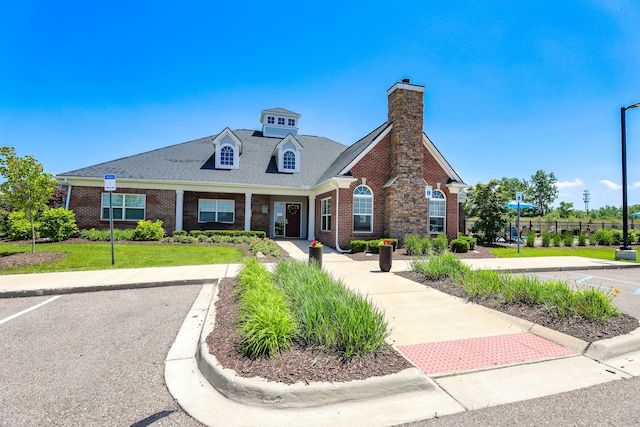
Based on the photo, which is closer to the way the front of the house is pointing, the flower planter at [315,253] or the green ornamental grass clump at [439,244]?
the flower planter

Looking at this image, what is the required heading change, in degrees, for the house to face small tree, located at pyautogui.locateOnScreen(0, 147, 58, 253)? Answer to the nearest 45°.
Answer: approximately 45° to its right

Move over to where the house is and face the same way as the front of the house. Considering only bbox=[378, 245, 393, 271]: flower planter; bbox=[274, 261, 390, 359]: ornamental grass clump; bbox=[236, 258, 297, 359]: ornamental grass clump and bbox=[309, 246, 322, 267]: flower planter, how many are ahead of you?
4

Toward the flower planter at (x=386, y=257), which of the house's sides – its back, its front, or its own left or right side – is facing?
front

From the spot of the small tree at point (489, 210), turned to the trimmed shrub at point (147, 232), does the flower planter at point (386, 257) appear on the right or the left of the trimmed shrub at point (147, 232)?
left

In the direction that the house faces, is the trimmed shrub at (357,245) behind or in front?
in front

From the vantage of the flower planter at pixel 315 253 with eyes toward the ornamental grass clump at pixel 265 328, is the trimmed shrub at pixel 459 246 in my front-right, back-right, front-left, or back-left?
back-left

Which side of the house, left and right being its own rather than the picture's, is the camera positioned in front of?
front

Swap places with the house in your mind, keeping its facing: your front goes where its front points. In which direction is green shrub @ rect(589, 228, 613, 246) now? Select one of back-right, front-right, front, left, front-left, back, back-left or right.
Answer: left

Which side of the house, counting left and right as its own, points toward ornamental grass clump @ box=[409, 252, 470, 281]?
front

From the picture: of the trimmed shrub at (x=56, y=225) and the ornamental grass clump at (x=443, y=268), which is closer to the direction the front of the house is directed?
the ornamental grass clump

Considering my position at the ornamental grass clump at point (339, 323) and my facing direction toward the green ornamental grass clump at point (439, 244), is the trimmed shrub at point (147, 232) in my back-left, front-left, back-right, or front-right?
front-left

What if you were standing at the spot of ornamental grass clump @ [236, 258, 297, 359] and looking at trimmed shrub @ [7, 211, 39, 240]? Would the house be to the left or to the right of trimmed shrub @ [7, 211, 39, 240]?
right

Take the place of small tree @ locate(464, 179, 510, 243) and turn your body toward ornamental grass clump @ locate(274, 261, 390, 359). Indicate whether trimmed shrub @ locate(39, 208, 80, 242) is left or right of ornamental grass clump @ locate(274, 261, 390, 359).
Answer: right

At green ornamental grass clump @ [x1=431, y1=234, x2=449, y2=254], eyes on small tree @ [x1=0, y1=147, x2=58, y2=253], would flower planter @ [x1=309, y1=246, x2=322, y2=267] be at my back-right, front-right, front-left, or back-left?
front-left

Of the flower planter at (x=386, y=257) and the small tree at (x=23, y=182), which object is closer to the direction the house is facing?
the flower planter

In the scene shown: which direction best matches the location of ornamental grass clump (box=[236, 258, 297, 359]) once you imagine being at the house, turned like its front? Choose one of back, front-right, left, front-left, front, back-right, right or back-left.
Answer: front

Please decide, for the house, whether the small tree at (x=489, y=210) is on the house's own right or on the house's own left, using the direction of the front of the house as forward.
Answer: on the house's own left

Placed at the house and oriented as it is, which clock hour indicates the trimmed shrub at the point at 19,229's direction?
The trimmed shrub is roughly at 3 o'clock from the house.

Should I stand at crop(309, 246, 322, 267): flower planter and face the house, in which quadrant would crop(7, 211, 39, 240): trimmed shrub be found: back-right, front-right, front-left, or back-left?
front-left
